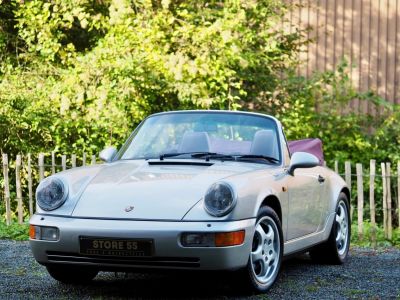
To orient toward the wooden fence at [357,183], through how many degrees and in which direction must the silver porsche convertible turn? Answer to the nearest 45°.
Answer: approximately 180°

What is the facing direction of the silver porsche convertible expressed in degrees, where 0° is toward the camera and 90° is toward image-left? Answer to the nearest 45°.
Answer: approximately 45°

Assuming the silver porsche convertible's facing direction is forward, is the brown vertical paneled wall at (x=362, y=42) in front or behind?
behind
